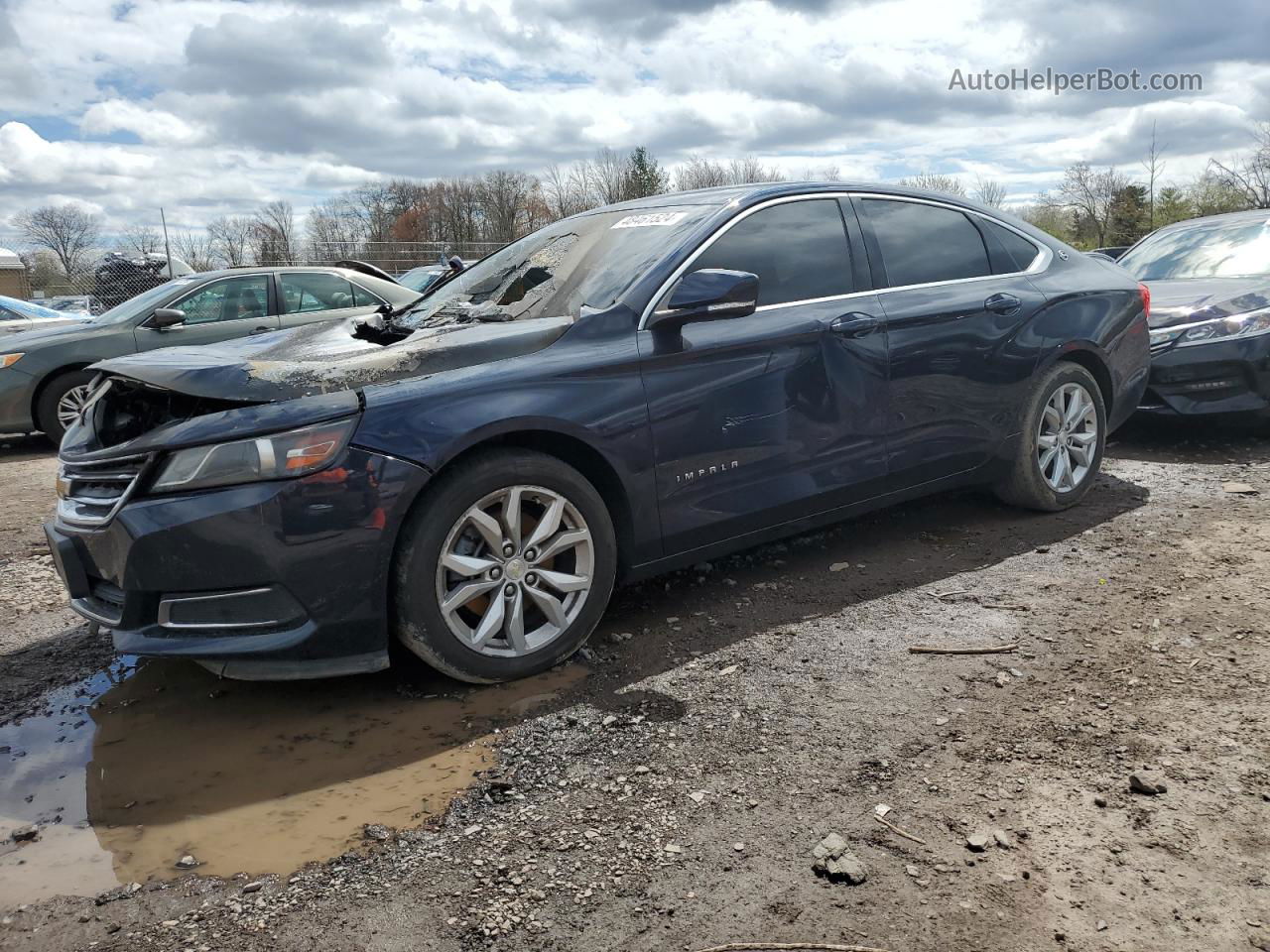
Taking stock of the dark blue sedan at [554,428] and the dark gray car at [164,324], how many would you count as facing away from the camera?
0

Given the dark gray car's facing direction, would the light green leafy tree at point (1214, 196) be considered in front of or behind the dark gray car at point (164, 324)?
behind

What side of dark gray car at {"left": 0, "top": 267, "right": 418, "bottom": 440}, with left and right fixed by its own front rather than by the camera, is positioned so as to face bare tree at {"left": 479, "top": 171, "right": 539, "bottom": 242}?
right

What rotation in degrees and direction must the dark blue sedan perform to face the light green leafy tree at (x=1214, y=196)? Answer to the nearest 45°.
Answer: approximately 180°

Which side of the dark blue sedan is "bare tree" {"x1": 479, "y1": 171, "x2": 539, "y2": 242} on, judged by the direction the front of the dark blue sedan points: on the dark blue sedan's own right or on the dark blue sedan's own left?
on the dark blue sedan's own right

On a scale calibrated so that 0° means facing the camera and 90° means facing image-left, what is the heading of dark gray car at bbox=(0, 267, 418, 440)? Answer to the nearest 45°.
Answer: approximately 90°

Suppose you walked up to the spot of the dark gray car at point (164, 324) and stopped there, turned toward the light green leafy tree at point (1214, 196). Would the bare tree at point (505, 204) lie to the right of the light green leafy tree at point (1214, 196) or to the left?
left

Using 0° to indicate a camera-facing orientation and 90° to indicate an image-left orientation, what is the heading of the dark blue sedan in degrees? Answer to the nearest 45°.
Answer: approximately 45°
